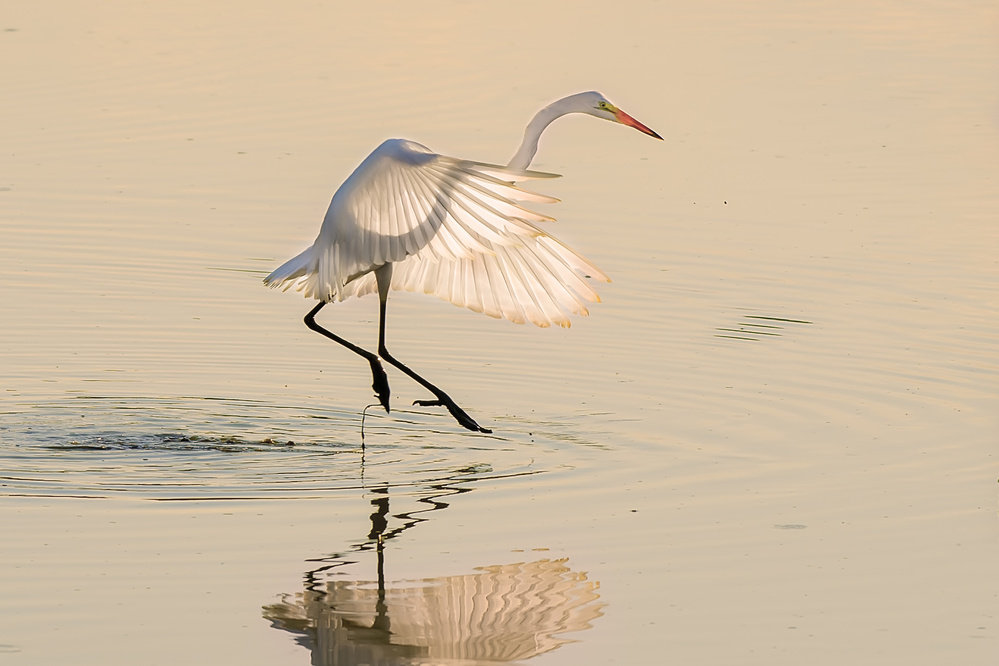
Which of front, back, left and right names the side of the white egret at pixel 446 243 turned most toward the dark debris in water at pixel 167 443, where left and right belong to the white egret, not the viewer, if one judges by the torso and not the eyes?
back

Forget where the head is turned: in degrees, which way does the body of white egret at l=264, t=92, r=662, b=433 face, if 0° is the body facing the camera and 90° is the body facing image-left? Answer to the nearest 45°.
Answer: approximately 270°
